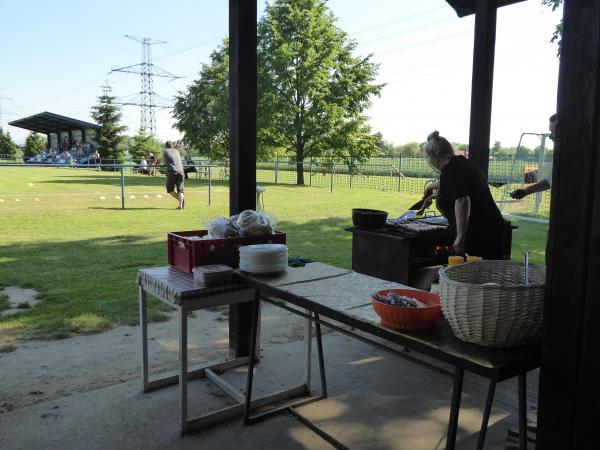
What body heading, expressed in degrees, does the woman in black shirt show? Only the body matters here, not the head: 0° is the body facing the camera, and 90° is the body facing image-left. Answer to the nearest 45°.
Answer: approximately 135°

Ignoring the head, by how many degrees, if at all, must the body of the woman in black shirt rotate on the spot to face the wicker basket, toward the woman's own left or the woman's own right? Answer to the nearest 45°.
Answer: approximately 135° to the woman's own left

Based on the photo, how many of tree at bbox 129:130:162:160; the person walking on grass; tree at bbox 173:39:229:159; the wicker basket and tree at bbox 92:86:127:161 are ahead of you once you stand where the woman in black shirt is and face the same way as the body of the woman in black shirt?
4

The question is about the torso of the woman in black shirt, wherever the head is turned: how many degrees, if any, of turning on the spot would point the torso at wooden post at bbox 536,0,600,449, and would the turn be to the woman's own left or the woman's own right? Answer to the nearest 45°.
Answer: approximately 135° to the woman's own left

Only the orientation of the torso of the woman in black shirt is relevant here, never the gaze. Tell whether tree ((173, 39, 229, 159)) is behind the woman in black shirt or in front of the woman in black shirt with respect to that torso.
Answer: in front

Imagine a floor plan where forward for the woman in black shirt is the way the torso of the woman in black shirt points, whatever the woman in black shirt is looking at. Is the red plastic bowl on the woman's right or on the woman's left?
on the woman's left

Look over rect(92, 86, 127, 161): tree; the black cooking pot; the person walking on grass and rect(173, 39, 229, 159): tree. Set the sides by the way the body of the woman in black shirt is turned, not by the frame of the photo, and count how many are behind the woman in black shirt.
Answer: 0

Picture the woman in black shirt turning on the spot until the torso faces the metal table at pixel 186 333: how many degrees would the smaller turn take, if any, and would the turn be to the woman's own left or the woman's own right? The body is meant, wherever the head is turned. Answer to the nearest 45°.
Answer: approximately 90° to the woman's own left

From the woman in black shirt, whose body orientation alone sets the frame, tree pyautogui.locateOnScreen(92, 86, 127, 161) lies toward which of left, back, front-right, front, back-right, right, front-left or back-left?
front

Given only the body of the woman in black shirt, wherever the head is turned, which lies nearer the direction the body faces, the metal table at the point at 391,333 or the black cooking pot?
the black cooking pot

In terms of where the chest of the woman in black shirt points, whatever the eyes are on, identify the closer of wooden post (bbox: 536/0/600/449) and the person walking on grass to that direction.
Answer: the person walking on grass

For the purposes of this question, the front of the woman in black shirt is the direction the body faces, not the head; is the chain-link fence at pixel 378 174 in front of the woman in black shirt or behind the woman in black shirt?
in front

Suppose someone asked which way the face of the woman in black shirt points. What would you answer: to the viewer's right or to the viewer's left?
to the viewer's left

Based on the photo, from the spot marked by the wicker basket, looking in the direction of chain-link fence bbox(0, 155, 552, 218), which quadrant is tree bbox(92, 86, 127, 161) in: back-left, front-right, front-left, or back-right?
front-left

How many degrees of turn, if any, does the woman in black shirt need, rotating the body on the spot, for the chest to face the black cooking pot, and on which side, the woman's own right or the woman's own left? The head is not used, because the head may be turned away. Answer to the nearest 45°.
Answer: approximately 45° to the woman's own left
